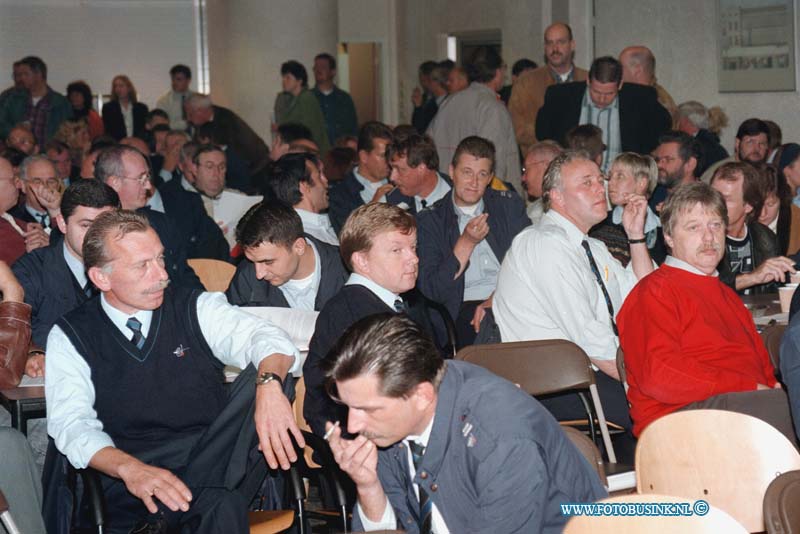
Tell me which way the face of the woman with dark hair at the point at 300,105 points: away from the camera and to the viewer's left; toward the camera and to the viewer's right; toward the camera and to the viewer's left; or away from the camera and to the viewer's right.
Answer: toward the camera and to the viewer's left

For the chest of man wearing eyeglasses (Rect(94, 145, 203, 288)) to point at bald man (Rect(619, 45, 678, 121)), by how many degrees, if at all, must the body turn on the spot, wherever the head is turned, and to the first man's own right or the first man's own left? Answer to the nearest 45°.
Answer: approximately 90° to the first man's own left

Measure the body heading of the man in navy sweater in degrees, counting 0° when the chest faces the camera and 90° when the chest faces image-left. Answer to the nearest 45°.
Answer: approximately 315°

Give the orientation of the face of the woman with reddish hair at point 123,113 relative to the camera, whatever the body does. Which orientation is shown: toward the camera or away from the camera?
toward the camera

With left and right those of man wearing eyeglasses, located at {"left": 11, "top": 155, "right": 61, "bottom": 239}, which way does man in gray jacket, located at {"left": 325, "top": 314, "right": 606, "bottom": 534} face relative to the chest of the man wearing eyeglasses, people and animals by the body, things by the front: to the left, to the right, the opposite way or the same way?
to the right

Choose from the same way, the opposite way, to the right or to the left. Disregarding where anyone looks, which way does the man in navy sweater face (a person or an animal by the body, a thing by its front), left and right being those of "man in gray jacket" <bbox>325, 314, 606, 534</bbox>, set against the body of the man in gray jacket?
to the left

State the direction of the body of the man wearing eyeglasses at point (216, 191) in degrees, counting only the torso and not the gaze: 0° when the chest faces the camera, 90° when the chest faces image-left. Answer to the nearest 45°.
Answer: approximately 315°

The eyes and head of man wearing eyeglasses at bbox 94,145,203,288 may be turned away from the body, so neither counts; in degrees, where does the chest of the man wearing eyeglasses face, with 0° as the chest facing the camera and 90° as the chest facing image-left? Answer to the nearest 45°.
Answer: approximately 315°

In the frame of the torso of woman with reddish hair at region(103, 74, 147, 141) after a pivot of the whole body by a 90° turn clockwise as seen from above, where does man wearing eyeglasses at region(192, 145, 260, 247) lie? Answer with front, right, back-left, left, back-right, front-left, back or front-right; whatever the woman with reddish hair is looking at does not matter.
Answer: left

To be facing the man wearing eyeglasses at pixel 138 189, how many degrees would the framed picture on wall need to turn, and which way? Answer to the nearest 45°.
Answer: approximately 45° to its right

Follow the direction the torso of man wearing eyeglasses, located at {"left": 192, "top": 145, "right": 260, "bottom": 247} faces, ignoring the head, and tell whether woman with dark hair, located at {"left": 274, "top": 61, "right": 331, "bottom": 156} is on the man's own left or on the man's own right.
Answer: on the man's own left

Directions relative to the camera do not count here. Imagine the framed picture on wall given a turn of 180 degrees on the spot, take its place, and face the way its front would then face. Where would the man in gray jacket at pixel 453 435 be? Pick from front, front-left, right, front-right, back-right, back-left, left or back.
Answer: back

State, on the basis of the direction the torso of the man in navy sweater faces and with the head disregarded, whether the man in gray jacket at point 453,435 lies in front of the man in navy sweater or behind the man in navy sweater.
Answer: in front

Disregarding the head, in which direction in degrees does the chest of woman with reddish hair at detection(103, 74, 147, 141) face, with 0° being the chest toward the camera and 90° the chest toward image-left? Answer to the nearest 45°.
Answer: approximately 0°

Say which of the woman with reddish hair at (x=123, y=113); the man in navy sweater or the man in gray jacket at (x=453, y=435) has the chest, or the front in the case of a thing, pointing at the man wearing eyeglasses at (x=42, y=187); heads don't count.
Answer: the woman with reddish hair

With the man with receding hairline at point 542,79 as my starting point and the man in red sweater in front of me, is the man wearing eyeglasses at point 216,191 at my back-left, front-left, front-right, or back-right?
front-right

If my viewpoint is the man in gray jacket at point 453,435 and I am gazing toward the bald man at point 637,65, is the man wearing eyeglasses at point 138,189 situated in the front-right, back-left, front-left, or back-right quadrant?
front-left

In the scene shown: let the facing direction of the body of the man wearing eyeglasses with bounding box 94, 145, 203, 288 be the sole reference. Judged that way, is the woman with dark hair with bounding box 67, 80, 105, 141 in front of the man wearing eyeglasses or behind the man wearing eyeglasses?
behind

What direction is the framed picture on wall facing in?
toward the camera
